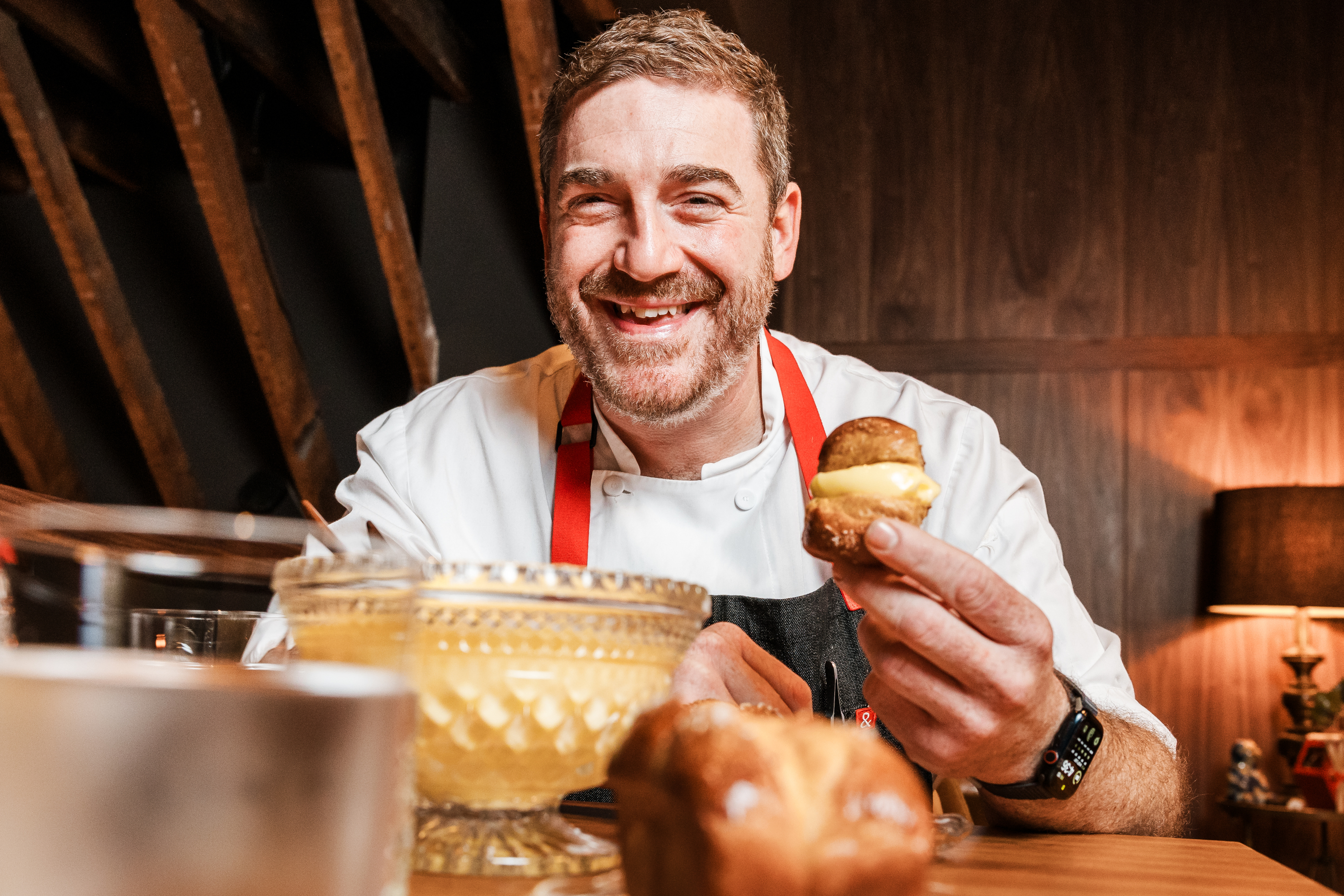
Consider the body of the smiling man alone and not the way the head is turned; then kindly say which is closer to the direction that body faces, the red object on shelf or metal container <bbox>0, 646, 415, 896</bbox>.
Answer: the metal container

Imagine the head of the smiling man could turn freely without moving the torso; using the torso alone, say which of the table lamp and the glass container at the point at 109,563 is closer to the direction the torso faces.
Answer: the glass container

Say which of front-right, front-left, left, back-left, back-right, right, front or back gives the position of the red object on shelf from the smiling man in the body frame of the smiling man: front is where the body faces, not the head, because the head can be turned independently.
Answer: back-left

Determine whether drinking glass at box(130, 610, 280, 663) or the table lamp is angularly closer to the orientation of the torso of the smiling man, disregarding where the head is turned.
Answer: the drinking glass

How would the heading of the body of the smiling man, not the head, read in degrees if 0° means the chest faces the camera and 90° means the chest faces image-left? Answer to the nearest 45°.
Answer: approximately 0°

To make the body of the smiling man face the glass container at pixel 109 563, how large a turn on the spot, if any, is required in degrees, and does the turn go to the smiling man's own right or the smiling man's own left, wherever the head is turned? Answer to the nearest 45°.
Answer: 0° — they already face it

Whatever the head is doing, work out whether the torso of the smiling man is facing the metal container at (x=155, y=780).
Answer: yes

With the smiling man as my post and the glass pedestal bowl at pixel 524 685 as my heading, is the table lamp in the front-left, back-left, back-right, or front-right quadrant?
back-left
